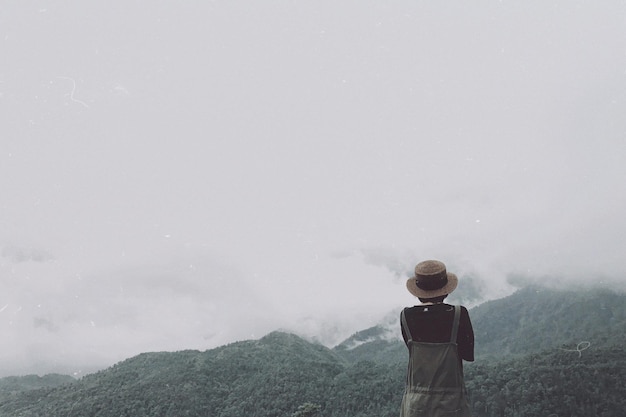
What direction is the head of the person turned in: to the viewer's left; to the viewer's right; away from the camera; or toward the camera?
away from the camera

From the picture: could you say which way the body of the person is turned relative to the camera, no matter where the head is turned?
away from the camera
